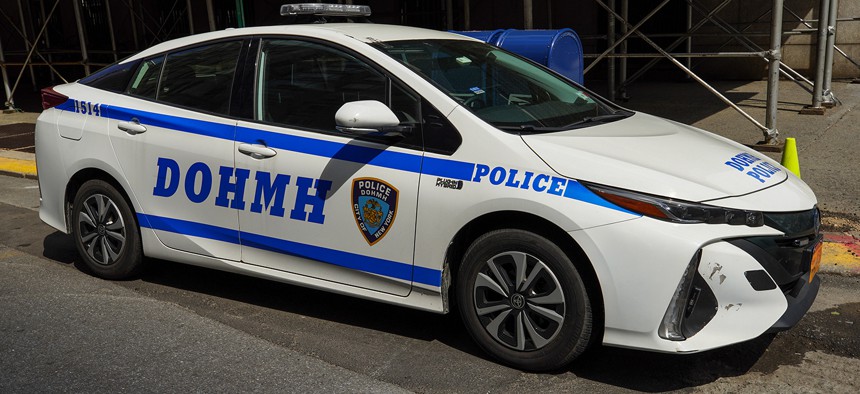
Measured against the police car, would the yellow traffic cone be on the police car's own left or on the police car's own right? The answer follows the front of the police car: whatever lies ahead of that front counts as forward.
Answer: on the police car's own left

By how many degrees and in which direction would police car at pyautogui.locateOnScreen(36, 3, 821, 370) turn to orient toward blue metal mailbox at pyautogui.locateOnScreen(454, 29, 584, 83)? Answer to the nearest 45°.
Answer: approximately 135° to its left

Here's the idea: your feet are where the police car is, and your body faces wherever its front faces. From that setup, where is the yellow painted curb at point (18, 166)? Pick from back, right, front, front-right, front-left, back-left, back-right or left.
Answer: back

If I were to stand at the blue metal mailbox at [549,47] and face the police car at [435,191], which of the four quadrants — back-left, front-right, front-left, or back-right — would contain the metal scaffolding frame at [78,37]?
back-right

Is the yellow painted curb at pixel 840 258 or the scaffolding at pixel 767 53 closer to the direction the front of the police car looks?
the yellow painted curb

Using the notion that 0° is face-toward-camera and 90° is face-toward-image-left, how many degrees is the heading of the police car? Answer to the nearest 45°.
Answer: approximately 315°

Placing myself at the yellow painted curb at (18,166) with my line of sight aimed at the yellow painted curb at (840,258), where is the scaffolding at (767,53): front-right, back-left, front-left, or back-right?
front-left

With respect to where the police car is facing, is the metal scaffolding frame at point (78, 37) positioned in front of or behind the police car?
behind

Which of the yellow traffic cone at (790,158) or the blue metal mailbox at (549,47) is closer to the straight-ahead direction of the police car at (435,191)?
the yellow traffic cone

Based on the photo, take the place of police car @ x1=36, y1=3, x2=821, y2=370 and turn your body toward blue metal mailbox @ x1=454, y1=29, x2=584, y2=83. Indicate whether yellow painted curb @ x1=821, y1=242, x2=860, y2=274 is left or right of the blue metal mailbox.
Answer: right

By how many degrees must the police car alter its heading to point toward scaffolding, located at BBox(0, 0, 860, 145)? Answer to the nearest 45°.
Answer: approximately 135° to its left

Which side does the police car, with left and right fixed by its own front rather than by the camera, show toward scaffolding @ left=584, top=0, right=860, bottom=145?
left
